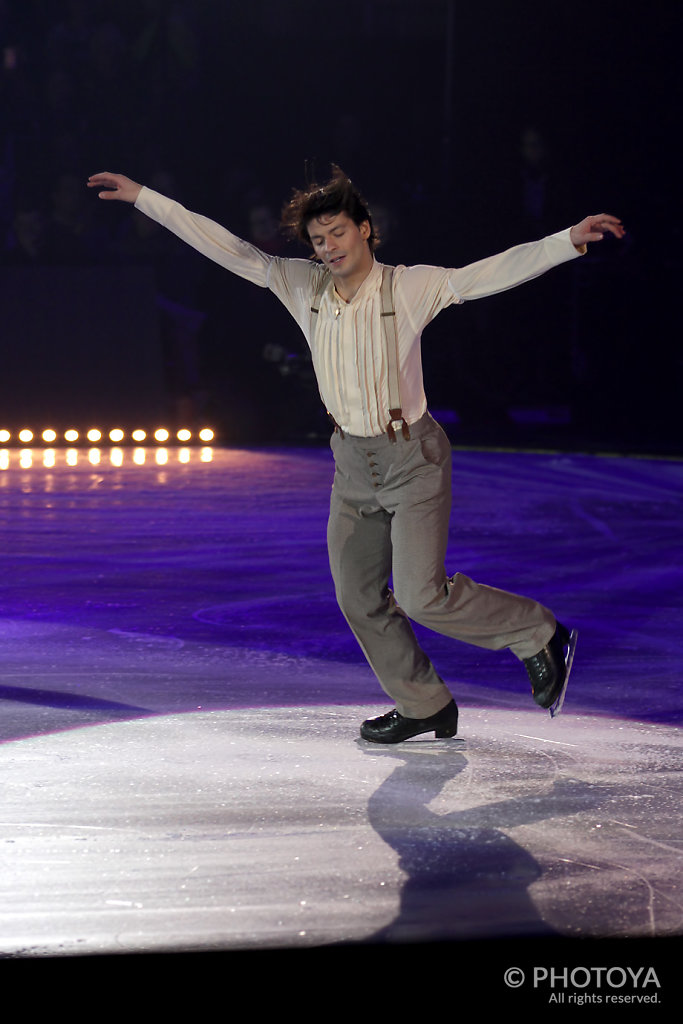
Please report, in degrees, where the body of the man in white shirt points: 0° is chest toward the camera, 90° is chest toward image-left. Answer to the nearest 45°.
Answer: approximately 45°
